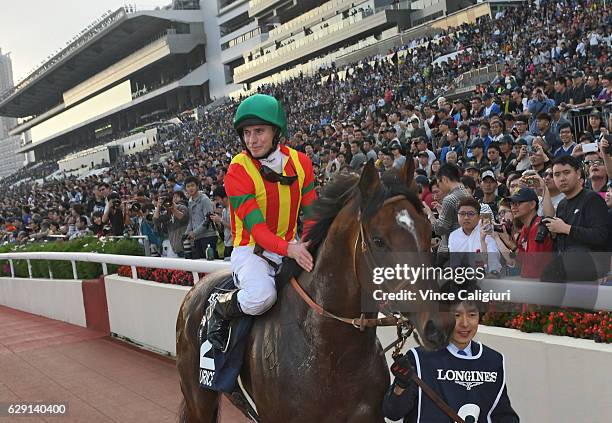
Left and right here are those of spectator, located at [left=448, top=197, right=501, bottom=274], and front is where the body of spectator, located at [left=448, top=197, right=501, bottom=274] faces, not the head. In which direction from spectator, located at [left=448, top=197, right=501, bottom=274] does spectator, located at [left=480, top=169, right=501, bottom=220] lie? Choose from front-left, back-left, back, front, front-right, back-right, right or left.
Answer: back

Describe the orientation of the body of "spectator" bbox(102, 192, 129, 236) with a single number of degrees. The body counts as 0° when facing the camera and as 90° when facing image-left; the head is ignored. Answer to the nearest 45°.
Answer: approximately 0°

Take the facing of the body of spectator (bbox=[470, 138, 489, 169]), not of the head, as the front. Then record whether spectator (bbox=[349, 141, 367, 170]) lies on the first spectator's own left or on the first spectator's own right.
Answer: on the first spectator's own right

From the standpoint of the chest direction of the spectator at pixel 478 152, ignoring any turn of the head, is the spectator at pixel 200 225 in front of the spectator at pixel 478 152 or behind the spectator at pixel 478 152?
in front

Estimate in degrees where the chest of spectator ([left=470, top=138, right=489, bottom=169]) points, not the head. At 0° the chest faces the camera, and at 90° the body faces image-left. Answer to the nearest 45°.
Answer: approximately 45°

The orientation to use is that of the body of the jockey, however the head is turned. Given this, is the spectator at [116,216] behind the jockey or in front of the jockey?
behind

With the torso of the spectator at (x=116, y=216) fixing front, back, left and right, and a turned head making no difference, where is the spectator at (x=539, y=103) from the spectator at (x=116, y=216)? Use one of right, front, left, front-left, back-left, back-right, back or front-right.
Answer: front-left

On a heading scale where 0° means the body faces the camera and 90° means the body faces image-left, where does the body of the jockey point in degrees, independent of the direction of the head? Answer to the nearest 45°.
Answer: approximately 315°
